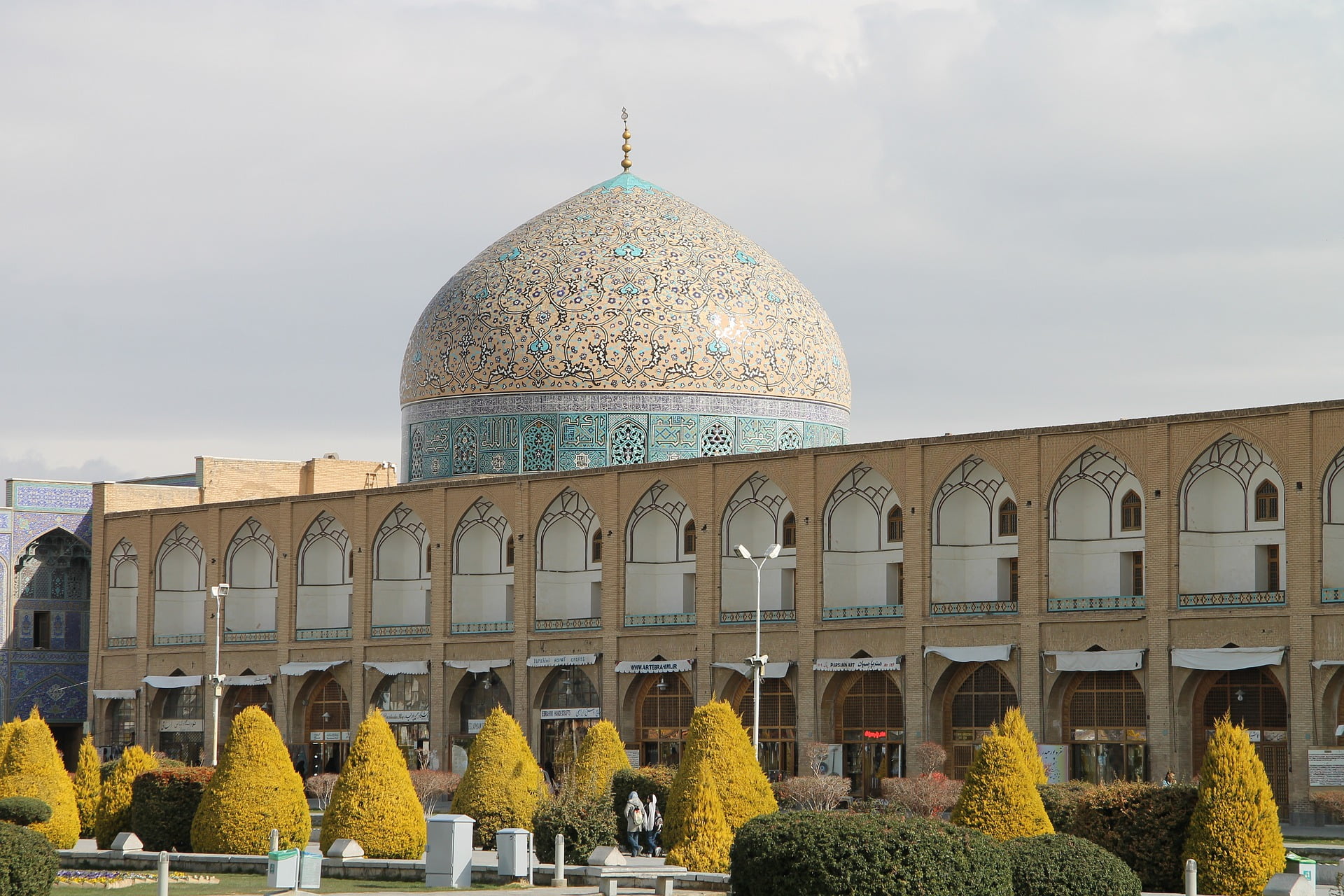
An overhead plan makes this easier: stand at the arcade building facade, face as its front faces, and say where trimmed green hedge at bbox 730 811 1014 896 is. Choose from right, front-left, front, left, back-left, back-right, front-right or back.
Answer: front-left

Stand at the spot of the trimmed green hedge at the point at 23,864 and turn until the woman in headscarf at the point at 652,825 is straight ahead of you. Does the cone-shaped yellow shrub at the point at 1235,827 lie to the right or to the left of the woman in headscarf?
right

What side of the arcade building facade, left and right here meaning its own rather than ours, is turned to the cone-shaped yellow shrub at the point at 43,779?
front

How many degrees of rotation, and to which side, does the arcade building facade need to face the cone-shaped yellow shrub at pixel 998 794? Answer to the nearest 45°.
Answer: approximately 45° to its left

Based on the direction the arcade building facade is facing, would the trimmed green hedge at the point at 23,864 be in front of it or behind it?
in front

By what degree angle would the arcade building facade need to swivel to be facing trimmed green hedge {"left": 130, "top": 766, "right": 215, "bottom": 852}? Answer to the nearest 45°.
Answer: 0° — it already faces it

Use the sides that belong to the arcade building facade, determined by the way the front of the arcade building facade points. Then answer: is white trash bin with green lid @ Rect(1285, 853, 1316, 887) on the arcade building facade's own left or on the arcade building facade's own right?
on the arcade building facade's own left

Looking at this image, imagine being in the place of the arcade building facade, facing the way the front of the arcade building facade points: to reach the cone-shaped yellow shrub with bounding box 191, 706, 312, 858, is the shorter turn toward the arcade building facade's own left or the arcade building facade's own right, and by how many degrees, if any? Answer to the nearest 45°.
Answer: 0° — it already faces it

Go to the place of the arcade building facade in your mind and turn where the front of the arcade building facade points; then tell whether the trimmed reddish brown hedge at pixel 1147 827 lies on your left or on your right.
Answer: on your left

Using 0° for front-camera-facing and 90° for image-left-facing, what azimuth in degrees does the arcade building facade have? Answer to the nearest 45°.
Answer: approximately 45°

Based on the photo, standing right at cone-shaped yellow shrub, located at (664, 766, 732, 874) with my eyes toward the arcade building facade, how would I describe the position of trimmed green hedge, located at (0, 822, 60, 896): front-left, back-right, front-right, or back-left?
back-left
